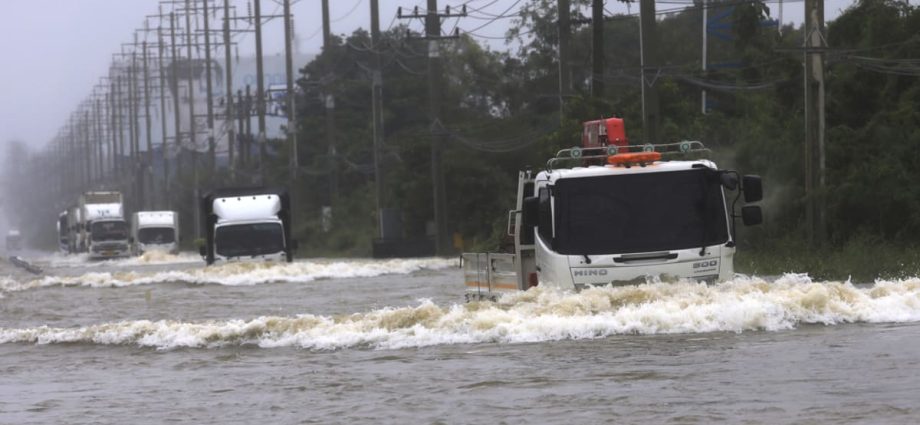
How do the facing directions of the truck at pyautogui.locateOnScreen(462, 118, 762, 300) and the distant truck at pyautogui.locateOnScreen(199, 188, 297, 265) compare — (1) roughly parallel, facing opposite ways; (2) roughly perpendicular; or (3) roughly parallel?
roughly parallel

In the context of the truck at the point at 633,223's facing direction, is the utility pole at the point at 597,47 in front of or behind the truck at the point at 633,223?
behind

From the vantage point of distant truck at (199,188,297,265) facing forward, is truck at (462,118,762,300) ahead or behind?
ahead

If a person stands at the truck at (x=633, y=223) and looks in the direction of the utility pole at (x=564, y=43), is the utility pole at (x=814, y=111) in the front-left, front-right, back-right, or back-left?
front-right

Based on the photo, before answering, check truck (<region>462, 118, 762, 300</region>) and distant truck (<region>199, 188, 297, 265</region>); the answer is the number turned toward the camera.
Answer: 2

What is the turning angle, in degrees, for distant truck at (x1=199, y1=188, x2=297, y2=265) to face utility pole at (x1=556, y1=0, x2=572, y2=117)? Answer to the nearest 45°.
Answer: approximately 90° to its left

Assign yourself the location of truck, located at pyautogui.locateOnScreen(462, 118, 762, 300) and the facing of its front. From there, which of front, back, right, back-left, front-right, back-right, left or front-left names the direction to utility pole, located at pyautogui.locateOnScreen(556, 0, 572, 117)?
back

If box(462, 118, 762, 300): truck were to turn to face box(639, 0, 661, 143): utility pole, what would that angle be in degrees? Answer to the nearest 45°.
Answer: approximately 180°

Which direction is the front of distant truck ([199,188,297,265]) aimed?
toward the camera

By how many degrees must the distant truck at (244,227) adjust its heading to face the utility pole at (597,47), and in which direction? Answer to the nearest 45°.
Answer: approximately 45° to its left
